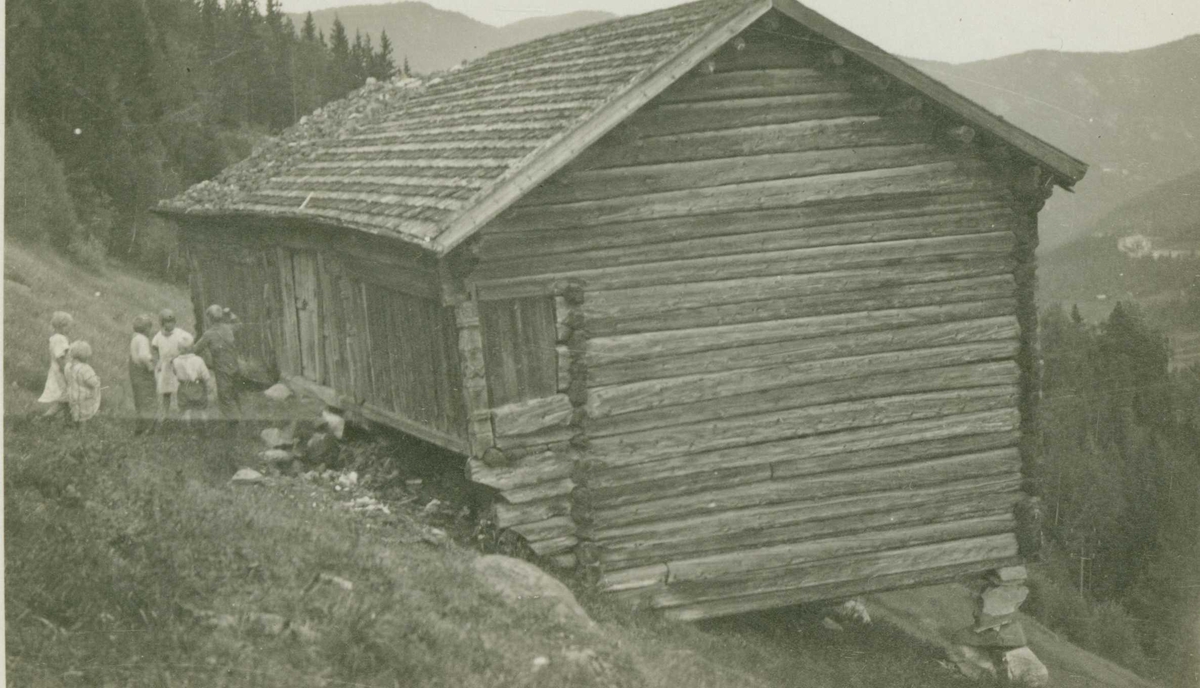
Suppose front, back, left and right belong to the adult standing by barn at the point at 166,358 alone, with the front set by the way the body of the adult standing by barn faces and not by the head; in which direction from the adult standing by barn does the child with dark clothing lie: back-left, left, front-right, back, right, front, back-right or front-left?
back-left

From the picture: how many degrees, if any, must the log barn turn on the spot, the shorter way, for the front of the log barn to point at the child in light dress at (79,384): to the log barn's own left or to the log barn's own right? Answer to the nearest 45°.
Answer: approximately 45° to the log barn's own right

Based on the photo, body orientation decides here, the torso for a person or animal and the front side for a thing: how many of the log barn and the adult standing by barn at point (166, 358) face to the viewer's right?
0

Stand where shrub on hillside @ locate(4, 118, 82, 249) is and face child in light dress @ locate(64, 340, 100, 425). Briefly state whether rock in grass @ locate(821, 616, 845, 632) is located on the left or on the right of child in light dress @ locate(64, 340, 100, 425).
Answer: left

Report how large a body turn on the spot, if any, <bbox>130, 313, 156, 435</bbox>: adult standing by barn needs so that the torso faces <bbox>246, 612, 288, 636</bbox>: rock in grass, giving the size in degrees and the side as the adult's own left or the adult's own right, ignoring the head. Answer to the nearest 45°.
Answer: approximately 90° to the adult's own right

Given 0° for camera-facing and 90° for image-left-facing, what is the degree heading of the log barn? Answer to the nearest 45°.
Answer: approximately 45°

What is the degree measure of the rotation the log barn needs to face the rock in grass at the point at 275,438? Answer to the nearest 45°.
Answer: approximately 45° to its right

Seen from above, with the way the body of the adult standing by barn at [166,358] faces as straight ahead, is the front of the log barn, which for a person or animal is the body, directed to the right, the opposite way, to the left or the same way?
to the right
